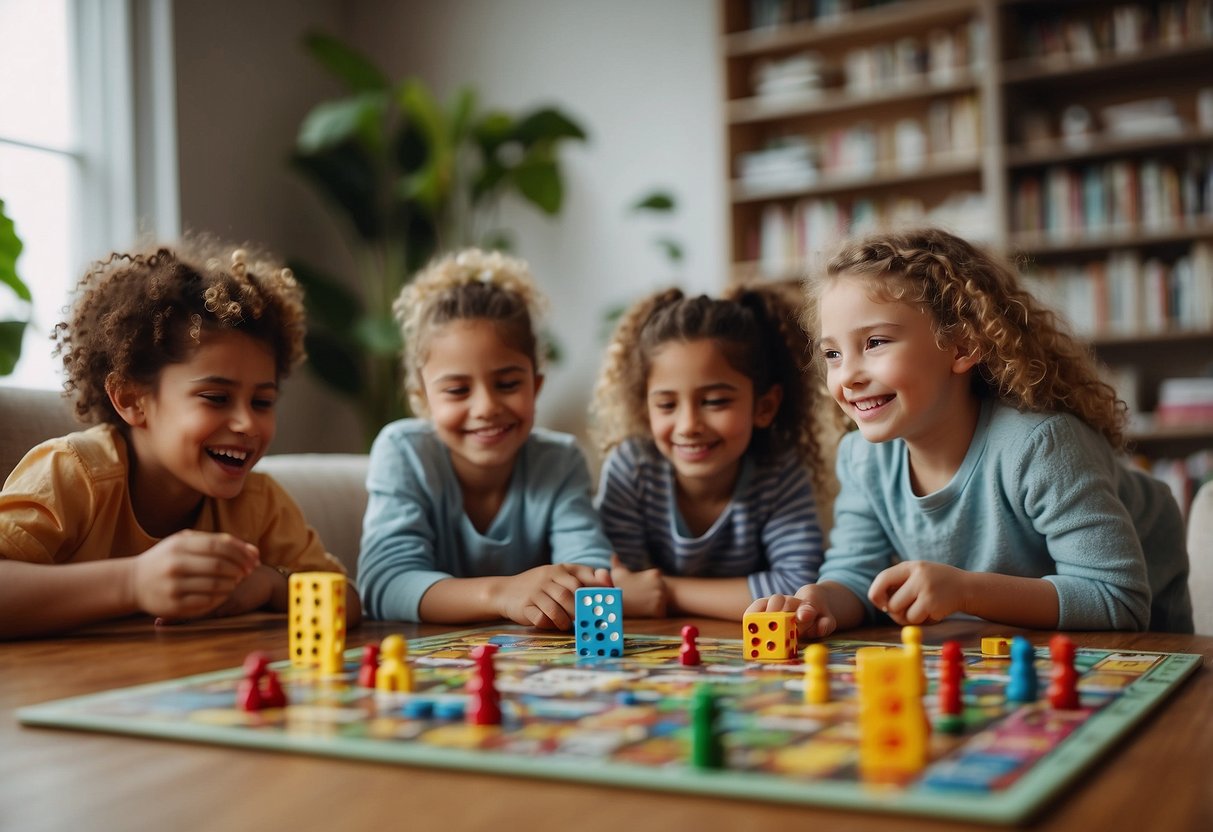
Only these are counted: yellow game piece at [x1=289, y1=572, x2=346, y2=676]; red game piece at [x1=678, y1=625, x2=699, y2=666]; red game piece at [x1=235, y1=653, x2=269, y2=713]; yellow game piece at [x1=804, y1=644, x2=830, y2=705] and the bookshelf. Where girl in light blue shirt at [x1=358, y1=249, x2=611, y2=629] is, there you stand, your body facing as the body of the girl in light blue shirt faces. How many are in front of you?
4

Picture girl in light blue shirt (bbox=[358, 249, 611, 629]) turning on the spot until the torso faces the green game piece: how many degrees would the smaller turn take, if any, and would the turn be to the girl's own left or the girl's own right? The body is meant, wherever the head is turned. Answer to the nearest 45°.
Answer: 0° — they already face it

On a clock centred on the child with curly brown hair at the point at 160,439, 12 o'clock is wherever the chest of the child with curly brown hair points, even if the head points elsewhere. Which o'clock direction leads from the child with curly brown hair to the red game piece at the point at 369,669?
The red game piece is roughly at 1 o'clock from the child with curly brown hair.

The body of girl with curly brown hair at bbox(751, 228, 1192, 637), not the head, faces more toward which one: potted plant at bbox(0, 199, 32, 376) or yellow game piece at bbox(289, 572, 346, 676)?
the yellow game piece

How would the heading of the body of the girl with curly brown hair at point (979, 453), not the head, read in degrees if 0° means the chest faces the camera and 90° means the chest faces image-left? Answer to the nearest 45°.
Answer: approximately 45°

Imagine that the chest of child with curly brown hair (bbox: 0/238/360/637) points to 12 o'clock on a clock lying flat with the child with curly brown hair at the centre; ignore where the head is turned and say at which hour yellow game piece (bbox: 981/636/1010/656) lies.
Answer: The yellow game piece is roughly at 12 o'clock from the child with curly brown hair.
